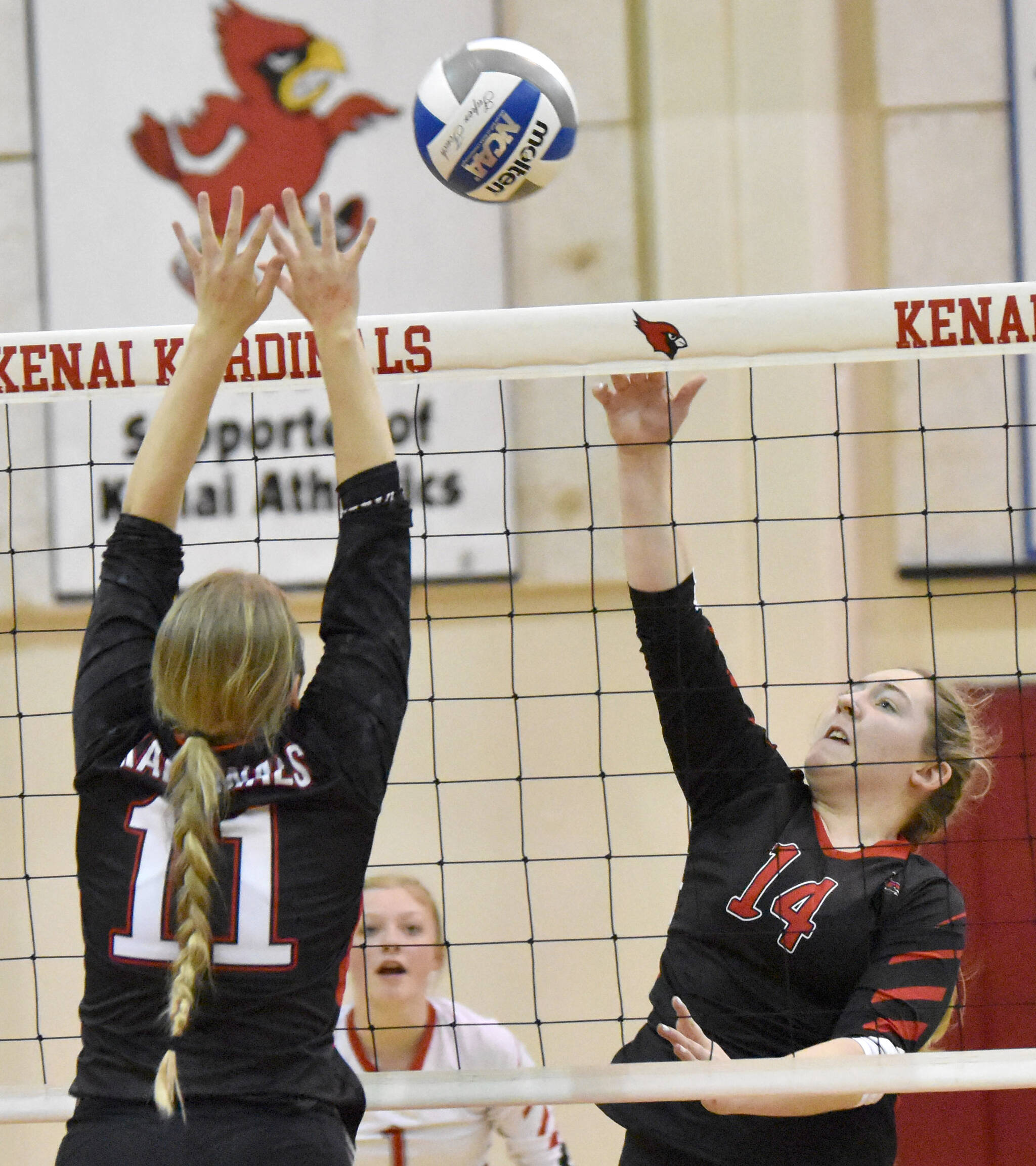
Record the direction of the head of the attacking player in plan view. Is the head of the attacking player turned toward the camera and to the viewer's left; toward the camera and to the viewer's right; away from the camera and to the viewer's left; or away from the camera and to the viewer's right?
toward the camera and to the viewer's left

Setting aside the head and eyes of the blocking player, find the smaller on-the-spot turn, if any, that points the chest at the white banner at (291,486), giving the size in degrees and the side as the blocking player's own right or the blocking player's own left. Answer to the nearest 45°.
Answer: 0° — they already face it

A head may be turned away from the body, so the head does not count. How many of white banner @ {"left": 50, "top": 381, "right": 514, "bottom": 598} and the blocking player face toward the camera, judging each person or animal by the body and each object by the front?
1

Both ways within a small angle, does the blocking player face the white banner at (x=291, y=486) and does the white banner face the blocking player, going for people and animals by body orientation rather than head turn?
yes

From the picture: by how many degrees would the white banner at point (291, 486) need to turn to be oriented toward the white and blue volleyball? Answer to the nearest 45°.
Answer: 0° — it already faces it

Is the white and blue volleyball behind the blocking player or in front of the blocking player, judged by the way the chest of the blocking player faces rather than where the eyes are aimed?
in front

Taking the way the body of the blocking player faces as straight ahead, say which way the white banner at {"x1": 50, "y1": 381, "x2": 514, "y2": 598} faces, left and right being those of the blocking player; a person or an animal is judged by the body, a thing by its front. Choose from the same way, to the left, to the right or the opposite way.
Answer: the opposite way

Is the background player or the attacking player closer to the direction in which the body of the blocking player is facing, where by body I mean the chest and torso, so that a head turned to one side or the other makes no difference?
the background player

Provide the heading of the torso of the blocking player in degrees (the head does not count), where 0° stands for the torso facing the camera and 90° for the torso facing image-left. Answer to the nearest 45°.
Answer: approximately 180°

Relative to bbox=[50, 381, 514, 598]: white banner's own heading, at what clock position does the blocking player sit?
The blocking player is roughly at 12 o'clock from the white banner.

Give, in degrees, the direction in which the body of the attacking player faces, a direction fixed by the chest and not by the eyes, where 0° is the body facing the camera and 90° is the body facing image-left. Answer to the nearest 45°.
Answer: approximately 45°

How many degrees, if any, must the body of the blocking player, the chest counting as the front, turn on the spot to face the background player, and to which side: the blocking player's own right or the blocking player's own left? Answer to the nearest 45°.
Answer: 0° — they already face them

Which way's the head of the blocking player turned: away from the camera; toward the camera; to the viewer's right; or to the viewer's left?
away from the camera

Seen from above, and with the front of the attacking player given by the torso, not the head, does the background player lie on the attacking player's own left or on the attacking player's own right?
on the attacking player's own right
